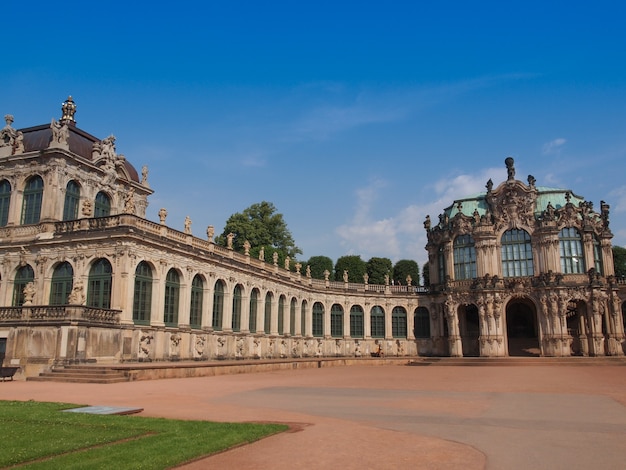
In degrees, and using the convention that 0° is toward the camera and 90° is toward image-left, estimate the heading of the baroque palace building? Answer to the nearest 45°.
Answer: approximately 0°
